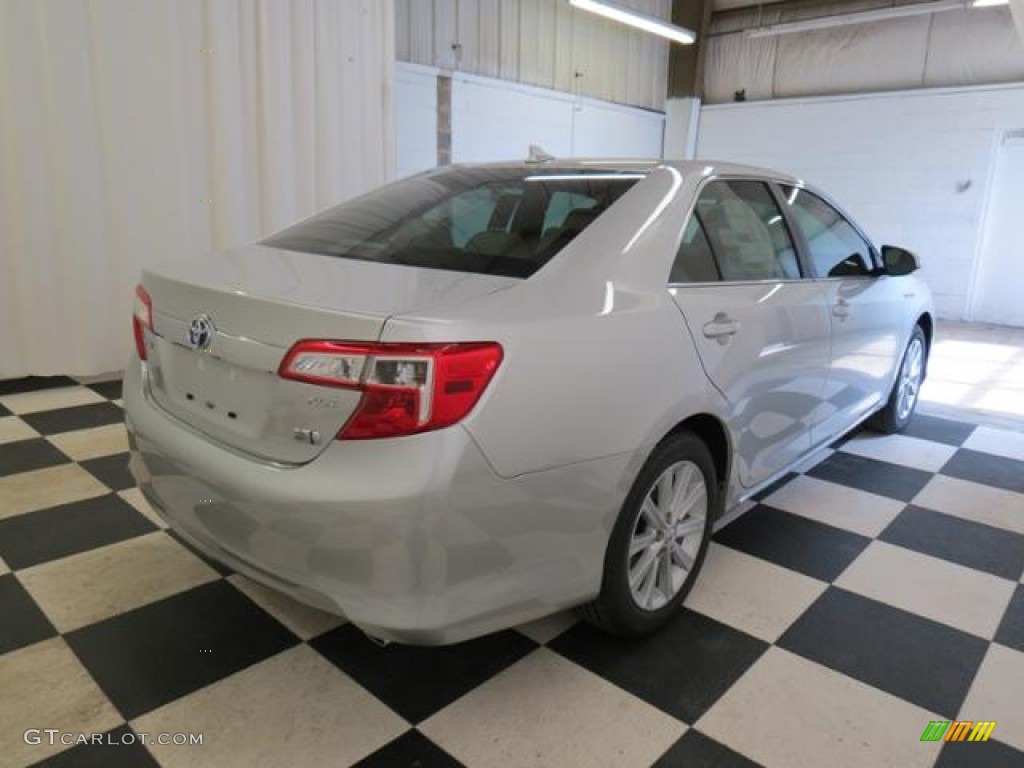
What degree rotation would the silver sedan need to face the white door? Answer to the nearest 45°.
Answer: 0° — it already faces it

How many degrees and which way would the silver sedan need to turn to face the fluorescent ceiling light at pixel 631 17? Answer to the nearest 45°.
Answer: approximately 45° to its left

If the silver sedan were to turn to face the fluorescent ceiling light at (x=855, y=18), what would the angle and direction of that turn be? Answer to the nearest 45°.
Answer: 0° — it already faces it

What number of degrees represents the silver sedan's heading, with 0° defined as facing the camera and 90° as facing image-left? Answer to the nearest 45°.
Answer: approximately 225°
